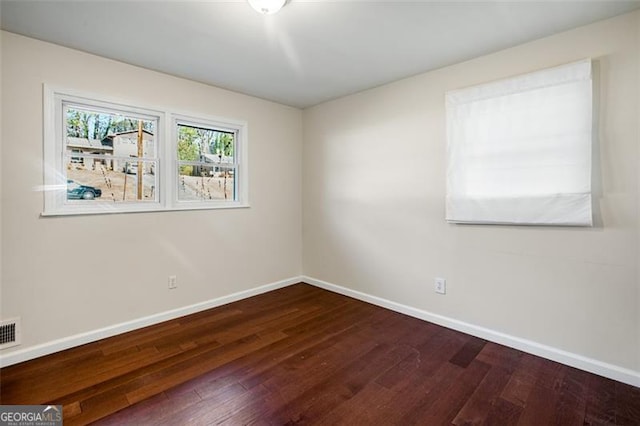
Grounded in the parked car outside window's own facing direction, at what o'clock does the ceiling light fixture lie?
The ceiling light fixture is roughly at 2 o'clock from the parked car outside window.

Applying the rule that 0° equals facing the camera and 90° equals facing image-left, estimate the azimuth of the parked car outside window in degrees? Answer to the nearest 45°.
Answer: approximately 270°

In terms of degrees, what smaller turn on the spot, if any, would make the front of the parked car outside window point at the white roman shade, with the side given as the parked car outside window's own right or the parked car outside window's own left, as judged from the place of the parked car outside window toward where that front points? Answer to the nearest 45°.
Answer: approximately 45° to the parked car outside window's own right
